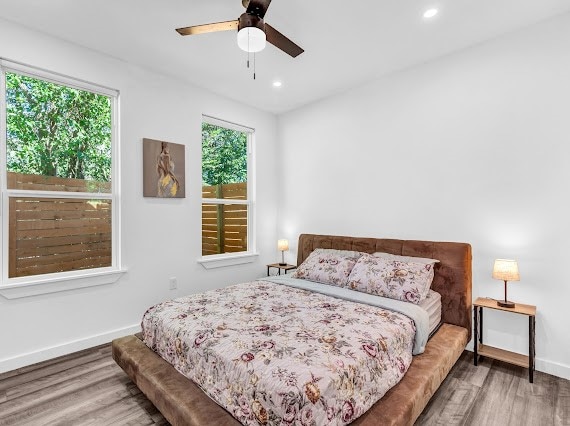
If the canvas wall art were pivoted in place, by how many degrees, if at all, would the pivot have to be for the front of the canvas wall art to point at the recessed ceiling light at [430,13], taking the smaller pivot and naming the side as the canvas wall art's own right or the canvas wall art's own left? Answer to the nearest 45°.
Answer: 0° — it already faces it

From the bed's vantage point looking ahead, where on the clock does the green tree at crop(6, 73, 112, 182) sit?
The green tree is roughly at 2 o'clock from the bed.

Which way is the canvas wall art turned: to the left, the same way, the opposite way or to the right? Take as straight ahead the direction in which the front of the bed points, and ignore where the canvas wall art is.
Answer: to the left

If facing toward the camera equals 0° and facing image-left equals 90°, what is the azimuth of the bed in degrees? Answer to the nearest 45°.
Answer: approximately 45°

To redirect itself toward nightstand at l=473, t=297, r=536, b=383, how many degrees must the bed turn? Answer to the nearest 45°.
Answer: approximately 180°

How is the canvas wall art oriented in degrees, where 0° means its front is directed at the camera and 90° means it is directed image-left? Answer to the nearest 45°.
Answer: approximately 315°

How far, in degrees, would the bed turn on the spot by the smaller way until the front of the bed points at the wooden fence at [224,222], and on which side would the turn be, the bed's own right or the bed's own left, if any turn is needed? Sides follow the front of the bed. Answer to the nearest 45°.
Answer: approximately 90° to the bed's own right

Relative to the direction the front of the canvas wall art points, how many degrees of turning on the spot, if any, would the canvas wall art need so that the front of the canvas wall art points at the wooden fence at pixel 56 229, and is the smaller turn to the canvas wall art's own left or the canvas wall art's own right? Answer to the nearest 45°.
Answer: approximately 135° to the canvas wall art's own right

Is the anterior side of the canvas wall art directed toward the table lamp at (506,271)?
yes

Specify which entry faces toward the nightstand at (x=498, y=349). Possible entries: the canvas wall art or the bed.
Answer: the canvas wall art
